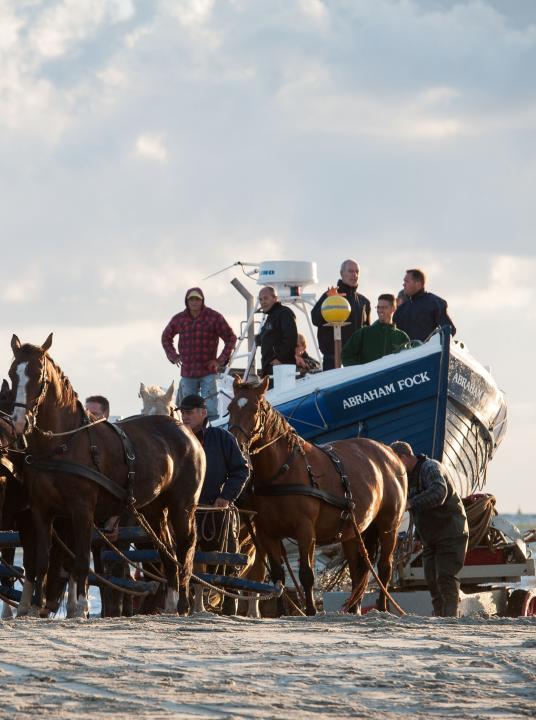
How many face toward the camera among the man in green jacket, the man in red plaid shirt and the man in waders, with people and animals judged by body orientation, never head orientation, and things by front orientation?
2

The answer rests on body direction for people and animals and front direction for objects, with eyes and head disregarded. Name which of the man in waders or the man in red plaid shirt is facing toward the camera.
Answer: the man in red plaid shirt

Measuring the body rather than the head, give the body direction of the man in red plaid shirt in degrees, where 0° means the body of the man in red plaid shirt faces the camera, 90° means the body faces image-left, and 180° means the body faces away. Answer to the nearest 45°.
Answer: approximately 0°

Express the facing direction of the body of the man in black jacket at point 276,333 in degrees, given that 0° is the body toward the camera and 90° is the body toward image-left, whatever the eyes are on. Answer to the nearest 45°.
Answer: approximately 45°

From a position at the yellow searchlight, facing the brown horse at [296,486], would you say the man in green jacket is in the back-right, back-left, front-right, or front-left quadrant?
back-left

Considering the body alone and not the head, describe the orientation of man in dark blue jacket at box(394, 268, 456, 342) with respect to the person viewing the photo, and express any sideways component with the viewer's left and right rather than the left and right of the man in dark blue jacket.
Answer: facing the viewer and to the left of the viewer

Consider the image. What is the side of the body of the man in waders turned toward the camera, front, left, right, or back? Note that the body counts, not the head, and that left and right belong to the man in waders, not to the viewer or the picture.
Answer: left

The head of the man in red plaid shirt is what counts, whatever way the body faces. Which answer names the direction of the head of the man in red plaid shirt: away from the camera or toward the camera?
toward the camera

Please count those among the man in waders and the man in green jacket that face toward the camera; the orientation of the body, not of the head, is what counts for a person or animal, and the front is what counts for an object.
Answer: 1

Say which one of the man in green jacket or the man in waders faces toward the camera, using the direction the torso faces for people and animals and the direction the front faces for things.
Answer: the man in green jacket

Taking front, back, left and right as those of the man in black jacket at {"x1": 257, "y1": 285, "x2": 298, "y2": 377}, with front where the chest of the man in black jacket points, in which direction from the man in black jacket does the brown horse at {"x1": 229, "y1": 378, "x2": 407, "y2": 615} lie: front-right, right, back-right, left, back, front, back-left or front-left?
front-left

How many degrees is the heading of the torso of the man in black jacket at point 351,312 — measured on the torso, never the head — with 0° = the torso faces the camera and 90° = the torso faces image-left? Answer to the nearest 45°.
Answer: approximately 315°

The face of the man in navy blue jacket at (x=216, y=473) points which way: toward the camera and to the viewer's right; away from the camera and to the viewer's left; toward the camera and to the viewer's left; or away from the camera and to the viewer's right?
toward the camera and to the viewer's left

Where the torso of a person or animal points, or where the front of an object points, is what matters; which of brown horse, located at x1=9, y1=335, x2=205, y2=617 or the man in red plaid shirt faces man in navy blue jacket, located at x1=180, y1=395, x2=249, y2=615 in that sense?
the man in red plaid shirt
